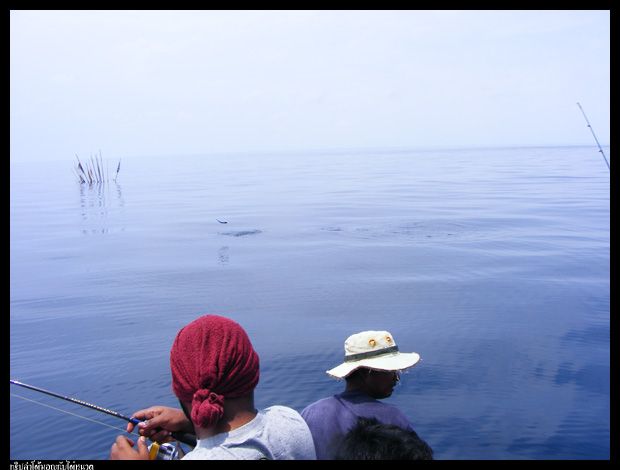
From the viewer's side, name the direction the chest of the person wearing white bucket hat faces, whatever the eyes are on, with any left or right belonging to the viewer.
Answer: facing away from the viewer and to the right of the viewer

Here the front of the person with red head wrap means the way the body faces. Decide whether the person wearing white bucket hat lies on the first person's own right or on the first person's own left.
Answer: on the first person's own right

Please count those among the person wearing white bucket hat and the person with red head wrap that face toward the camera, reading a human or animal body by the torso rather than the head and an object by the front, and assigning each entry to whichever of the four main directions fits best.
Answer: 0

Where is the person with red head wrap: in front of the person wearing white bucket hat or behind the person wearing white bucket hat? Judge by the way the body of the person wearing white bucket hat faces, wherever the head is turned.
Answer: behind
